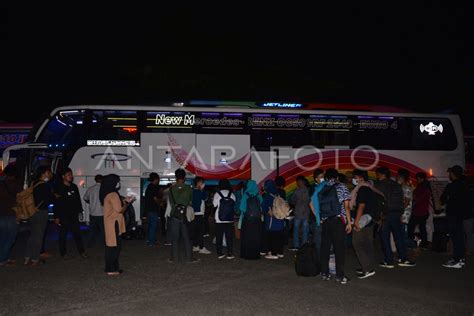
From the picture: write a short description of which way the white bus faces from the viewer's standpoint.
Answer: facing to the left of the viewer

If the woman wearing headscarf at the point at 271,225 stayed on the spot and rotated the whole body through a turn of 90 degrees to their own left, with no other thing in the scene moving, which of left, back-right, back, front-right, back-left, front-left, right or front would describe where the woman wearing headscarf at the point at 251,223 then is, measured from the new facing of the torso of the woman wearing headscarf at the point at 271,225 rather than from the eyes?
front-right

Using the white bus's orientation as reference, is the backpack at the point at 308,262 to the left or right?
on its left
